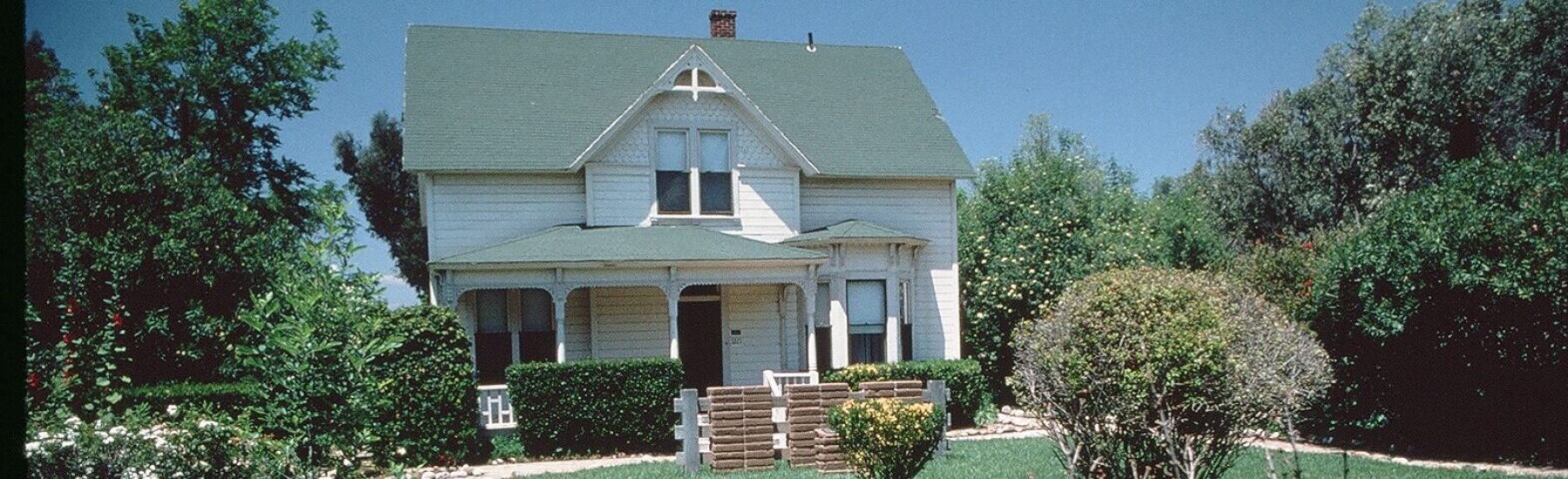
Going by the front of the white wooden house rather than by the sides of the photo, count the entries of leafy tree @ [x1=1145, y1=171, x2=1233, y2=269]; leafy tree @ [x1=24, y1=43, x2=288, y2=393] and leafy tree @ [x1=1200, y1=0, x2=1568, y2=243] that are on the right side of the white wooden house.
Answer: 1

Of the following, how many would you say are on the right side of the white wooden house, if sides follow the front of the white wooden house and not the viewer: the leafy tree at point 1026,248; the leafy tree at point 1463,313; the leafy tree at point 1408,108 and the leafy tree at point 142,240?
1

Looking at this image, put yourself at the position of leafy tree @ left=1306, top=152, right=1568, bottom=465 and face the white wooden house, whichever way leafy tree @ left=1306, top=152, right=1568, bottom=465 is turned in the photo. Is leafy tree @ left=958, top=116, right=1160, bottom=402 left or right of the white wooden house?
right

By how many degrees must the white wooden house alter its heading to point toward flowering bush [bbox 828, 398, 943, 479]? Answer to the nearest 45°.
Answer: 0° — it already faces it

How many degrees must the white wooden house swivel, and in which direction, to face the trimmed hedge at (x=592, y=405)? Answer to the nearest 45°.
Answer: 0° — it already faces it

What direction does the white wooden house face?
toward the camera

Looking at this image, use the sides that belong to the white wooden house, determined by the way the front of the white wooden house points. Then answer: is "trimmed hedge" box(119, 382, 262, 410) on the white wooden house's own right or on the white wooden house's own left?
on the white wooden house's own right

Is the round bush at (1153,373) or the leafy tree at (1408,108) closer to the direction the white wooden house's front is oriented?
the round bush

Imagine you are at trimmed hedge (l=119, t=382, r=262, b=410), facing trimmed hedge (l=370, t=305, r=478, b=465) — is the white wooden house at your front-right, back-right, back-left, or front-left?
front-left
